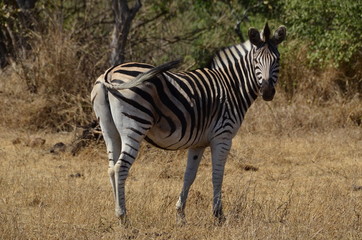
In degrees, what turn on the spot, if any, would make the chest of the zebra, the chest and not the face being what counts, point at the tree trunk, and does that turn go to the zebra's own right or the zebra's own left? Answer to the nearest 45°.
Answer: approximately 45° to the zebra's own left

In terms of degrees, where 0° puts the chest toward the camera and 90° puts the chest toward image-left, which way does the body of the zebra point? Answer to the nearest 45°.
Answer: approximately 225°
